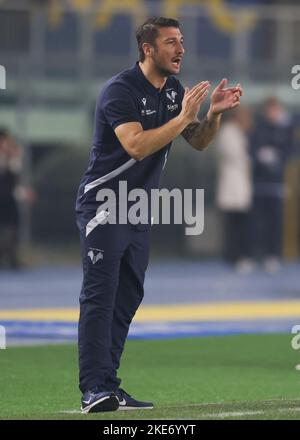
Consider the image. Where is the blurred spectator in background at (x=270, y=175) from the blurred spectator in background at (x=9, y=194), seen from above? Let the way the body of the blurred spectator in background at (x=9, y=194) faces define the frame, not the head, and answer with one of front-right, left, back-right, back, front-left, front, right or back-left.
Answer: front-left

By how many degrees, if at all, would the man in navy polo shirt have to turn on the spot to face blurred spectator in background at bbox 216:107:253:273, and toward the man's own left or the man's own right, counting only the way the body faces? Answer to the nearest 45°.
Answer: approximately 135° to the man's own left

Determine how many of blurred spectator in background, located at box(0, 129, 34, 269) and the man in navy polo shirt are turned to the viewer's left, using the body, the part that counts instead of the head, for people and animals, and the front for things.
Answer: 0

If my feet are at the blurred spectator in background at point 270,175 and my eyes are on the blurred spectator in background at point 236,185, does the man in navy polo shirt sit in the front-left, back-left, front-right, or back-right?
front-left

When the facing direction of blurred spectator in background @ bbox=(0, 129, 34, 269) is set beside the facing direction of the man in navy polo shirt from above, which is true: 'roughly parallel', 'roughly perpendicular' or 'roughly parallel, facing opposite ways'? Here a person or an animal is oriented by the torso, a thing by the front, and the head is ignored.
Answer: roughly parallel

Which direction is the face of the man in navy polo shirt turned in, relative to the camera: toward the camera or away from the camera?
toward the camera

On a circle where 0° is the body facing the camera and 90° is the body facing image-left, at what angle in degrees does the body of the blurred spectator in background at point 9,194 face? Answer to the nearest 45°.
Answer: approximately 315°

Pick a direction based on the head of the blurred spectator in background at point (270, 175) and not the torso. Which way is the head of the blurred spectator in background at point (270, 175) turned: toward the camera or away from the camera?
toward the camera

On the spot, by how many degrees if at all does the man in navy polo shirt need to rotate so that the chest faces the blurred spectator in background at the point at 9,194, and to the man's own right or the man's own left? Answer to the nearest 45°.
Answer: approximately 135° to the man's own left
